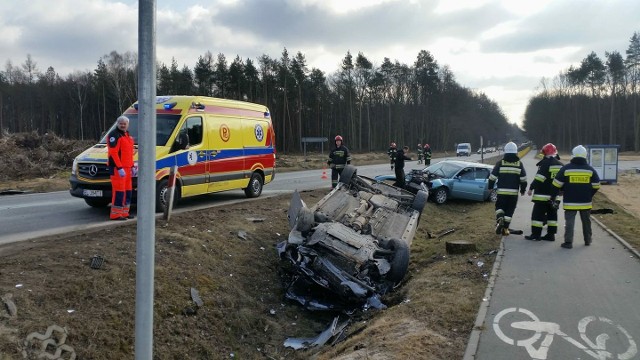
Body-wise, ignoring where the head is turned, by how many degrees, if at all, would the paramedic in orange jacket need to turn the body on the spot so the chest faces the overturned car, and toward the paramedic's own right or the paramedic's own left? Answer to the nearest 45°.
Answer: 0° — they already face it

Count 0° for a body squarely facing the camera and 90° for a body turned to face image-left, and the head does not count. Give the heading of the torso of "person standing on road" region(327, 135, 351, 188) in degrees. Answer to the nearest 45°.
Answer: approximately 0°

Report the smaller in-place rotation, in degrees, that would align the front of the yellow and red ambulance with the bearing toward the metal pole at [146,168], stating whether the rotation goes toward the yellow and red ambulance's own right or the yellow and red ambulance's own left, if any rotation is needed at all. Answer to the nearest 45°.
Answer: approximately 45° to the yellow and red ambulance's own left

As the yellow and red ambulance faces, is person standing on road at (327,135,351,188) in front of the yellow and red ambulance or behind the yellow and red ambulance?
behind

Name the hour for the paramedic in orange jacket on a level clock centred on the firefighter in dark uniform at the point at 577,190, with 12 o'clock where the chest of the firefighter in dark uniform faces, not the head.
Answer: The paramedic in orange jacket is roughly at 8 o'clock from the firefighter in dark uniform.

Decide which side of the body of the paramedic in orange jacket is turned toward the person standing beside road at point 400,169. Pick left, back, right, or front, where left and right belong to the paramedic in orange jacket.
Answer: left

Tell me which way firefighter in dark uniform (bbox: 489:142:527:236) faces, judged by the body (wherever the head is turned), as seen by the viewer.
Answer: away from the camera

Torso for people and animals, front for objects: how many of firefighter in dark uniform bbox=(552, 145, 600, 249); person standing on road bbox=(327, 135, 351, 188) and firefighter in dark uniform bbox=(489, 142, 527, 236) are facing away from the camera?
2

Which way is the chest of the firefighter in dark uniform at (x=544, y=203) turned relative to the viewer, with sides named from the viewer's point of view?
facing away from the viewer and to the left of the viewer
